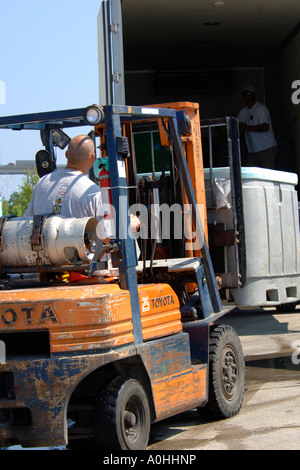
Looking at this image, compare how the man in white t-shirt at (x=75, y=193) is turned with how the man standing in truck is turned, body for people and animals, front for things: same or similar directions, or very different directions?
very different directions

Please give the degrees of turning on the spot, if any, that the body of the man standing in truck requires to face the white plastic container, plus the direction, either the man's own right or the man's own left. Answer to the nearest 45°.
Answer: approximately 45° to the man's own left

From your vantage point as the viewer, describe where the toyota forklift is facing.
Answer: facing away from the viewer and to the right of the viewer

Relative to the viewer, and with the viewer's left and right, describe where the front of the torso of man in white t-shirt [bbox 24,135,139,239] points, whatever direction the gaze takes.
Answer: facing away from the viewer and to the right of the viewer

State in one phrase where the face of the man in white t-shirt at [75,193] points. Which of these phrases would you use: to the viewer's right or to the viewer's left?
to the viewer's right

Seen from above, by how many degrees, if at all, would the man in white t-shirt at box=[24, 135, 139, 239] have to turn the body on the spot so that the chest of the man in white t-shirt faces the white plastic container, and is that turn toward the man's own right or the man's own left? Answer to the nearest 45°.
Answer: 0° — they already face it

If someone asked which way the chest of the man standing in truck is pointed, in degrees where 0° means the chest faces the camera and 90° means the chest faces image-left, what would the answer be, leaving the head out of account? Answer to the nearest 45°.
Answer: approximately 45°

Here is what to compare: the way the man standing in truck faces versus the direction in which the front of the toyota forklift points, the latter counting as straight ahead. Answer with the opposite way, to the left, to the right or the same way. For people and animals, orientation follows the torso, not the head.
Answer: the opposite way
